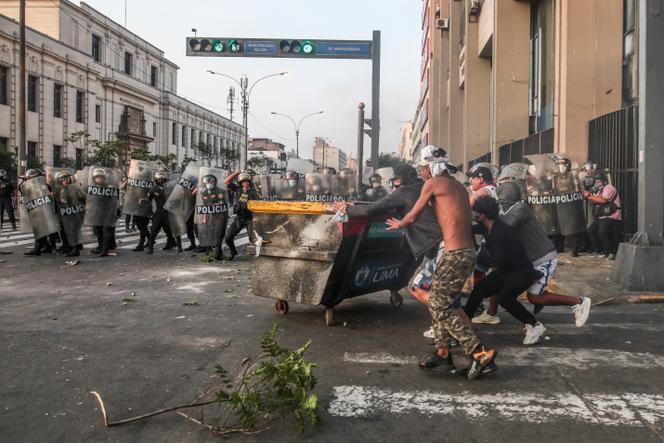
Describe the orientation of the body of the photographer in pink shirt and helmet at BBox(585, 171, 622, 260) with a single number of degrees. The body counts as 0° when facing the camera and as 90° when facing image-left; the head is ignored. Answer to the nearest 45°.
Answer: approximately 45°

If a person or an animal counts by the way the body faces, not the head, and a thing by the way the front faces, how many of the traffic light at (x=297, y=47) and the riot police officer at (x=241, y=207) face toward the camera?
2

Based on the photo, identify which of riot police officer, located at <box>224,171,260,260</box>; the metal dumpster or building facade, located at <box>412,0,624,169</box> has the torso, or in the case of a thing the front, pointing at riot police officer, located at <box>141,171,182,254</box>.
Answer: the building facade

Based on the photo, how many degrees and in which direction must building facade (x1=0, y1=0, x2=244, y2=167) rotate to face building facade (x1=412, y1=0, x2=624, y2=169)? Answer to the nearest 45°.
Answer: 0° — it already faces it

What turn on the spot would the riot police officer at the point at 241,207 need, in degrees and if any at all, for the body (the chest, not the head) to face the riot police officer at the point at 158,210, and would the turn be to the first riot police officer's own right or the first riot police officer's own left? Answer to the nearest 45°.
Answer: approximately 135° to the first riot police officer's own right

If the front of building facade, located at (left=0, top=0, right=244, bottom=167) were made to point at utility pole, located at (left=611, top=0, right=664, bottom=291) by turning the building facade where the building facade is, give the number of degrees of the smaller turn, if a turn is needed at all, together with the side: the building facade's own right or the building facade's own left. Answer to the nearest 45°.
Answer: approximately 45° to the building facade's own right

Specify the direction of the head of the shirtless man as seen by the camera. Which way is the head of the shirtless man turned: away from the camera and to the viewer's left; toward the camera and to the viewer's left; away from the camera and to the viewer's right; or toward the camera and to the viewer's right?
away from the camera and to the viewer's left

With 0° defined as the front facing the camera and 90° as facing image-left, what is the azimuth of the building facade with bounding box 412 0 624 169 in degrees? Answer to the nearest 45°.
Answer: approximately 45°
